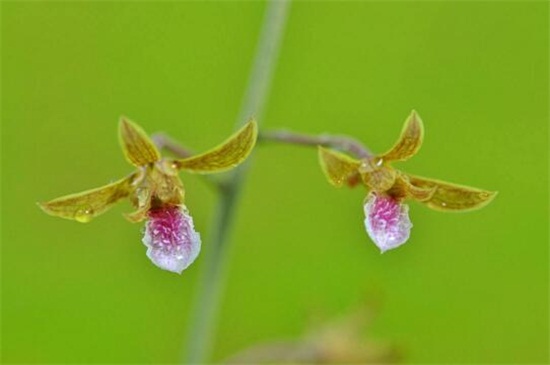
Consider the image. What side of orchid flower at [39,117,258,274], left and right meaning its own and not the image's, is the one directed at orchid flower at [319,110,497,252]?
left

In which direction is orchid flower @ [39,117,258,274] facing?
toward the camera
